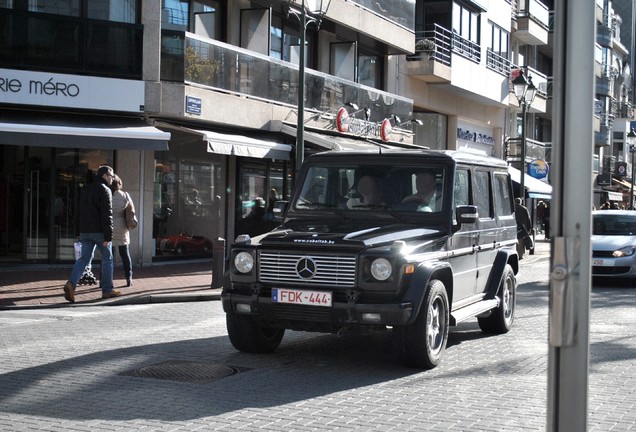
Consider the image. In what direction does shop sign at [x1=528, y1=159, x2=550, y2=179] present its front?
toward the camera

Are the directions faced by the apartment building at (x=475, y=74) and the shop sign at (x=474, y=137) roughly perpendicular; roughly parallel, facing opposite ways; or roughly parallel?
roughly parallel

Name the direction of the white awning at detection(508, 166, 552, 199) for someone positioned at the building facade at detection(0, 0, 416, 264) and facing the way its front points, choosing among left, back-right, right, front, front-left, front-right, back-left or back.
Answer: left

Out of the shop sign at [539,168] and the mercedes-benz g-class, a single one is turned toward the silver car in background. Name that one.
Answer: the shop sign

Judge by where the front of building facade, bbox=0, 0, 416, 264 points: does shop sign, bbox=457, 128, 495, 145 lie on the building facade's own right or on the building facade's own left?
on the building facade's own left

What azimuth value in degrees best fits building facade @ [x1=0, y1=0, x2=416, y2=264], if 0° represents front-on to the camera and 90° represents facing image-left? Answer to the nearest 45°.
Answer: approximately 315°

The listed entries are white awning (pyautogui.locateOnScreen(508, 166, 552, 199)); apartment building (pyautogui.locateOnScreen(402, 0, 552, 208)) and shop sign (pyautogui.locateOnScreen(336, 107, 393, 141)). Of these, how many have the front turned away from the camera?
0

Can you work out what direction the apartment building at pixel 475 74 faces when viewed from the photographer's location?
facing the viewer and to the right of the viewer

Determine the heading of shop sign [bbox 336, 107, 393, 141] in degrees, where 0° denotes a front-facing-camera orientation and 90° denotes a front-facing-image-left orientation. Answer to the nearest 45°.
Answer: approximately 315°

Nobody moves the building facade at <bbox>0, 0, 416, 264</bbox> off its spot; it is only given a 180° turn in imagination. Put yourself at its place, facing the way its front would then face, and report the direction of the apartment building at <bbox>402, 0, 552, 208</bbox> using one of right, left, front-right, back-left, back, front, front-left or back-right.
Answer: right

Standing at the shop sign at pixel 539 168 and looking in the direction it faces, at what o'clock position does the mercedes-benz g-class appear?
The mercedes-benz g-class is roughly at 12 o'clock from the shop sign.

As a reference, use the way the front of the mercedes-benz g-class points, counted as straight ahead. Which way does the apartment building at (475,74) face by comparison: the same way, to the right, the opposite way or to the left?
to the left
